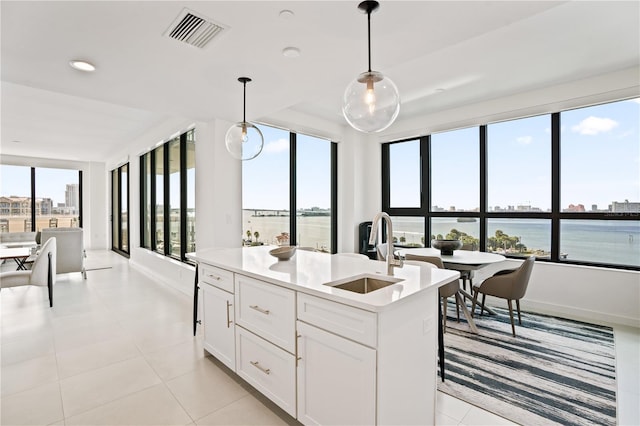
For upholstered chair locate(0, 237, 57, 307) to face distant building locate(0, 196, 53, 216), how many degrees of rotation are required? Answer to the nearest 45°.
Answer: approximately 90° to its right

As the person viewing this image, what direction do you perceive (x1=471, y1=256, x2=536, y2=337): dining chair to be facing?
facing away from the viewer and to the left of the viewer

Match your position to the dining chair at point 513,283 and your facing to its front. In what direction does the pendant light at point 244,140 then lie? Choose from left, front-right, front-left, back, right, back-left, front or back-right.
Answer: left

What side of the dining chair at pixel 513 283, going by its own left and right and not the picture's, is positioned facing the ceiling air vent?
left

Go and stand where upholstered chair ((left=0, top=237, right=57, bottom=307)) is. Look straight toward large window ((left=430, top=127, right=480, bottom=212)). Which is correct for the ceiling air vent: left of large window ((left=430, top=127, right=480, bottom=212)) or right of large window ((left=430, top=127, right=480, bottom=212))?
right

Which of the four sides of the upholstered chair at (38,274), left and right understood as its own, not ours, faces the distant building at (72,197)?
right

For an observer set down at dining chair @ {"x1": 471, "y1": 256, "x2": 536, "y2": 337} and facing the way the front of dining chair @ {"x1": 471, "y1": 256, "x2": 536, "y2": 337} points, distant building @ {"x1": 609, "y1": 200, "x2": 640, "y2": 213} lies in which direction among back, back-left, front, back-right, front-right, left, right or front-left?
right

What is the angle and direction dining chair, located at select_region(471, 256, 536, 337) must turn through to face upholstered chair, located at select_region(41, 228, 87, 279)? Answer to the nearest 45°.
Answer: approximately 45° to its left

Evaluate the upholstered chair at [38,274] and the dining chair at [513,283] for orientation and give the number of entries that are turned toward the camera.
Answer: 0

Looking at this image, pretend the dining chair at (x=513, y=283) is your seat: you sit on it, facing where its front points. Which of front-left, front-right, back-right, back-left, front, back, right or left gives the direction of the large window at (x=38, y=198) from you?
front-left

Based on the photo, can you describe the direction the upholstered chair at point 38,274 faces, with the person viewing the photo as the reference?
facing to the left of the viewer

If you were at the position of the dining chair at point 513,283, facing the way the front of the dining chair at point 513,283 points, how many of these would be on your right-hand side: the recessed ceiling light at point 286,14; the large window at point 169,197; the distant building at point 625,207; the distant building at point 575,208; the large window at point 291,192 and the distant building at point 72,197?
2
